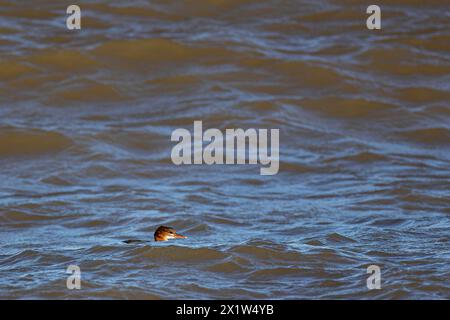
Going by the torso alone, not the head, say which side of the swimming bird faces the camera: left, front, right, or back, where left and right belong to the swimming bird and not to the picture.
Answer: right
